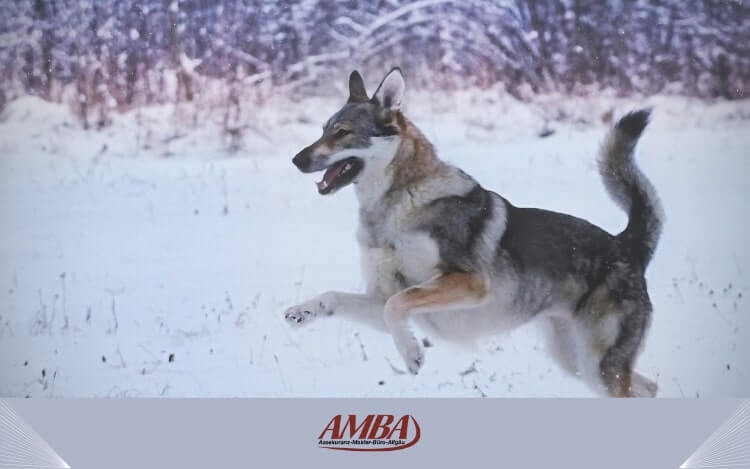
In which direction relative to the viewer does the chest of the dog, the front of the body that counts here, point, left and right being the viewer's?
facing to the left of the viewer
